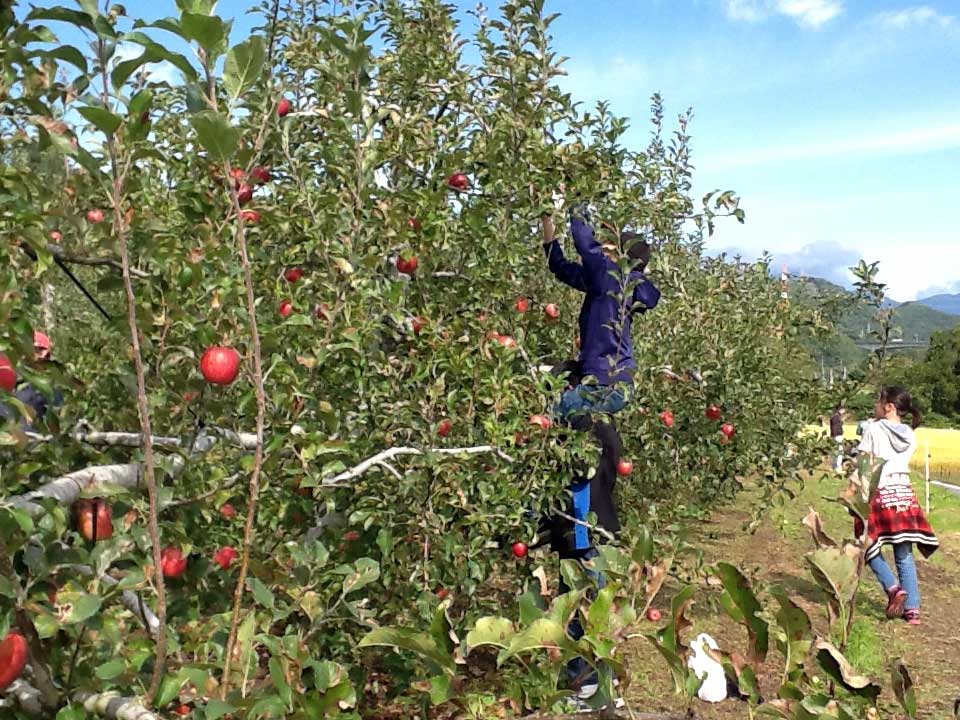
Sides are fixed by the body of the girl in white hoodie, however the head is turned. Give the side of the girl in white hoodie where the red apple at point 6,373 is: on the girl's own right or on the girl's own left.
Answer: on the girl's own left

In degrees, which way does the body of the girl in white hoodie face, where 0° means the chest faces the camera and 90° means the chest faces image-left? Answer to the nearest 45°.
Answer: approximately 135°

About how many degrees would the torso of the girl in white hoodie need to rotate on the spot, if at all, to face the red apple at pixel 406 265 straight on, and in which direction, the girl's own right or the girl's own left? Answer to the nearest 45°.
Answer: approximately 90° to the girl's own left

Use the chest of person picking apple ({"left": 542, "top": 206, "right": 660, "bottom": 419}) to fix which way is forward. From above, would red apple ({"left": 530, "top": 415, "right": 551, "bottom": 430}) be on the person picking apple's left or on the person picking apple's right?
on the person picking apple's left

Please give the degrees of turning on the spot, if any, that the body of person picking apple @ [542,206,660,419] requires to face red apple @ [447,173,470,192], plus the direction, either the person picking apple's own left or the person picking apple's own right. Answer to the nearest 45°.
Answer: approximately 45° to the person picking apple's own left

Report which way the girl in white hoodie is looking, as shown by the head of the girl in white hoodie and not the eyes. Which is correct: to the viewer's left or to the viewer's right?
to the viewer's left

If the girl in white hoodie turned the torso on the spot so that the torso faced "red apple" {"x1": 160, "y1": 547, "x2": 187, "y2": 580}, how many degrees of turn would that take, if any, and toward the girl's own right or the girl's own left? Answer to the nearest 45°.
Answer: approximately 135° to the girl's own left

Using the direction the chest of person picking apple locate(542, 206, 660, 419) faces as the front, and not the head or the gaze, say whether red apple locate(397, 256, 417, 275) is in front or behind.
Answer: in front

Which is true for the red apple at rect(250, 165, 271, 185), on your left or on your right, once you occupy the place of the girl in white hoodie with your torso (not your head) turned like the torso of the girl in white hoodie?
on your left

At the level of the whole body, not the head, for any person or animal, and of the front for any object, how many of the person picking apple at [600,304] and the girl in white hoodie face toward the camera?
0

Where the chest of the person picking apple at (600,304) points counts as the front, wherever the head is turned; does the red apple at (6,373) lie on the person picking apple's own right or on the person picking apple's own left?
on the person picking apple's own left

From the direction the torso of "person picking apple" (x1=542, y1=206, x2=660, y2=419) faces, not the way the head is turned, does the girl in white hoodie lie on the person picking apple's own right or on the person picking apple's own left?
on the person picking apple's own right
